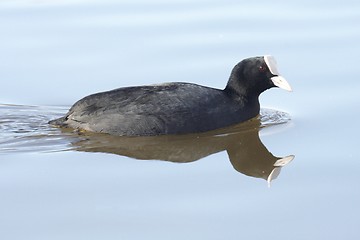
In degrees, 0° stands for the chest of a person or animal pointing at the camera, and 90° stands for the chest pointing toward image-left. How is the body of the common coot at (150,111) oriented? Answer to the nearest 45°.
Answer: approximately 270°
